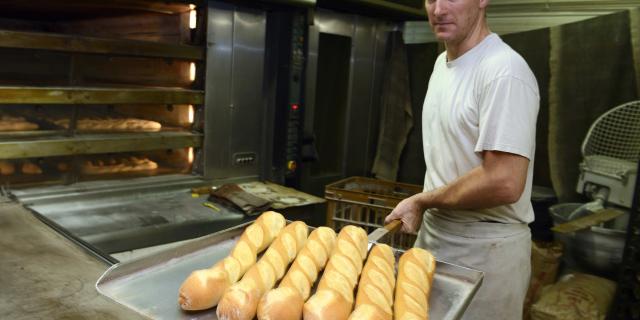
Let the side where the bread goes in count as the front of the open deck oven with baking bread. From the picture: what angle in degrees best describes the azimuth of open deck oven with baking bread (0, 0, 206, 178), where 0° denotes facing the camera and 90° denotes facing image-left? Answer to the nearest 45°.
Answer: approximately 315°

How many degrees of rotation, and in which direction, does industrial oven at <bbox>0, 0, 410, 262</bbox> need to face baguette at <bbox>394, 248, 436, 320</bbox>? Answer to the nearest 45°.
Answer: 0° — it already faces it

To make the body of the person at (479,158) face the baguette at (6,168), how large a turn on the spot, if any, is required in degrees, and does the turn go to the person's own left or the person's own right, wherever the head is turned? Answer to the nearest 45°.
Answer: approximately 45° to the person's own right

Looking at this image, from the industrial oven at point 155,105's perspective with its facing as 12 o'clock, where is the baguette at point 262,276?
The baguette is roughly at 1 o'clock from the industrial oven.

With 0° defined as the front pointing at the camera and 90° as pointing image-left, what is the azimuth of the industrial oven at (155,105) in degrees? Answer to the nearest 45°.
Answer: approximately 315°

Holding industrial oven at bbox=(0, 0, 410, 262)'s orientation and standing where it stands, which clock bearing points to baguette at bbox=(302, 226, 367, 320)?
The baguette is roughly at 1 o'clock from the industrial oven.
